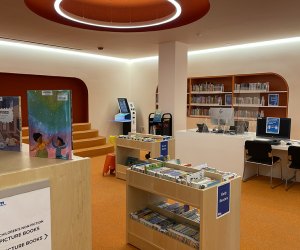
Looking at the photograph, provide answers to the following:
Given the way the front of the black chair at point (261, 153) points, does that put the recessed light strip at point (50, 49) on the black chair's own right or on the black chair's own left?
on the black chair's own left

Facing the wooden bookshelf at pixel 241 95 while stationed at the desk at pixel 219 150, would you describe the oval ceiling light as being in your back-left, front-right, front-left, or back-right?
back-left

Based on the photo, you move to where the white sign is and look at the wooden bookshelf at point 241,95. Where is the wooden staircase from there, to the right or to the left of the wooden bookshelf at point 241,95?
left

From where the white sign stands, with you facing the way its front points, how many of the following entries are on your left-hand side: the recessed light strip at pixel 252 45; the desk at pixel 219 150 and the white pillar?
3

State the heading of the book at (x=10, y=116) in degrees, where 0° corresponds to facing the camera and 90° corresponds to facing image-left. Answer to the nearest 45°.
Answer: approximately 0°

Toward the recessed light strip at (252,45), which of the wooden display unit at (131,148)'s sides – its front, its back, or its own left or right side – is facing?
back

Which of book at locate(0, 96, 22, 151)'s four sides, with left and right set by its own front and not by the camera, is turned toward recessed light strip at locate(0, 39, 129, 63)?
back

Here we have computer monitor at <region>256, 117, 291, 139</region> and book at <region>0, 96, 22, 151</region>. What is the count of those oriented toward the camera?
2

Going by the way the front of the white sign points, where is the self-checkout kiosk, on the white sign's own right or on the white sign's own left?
on the white sign's own left

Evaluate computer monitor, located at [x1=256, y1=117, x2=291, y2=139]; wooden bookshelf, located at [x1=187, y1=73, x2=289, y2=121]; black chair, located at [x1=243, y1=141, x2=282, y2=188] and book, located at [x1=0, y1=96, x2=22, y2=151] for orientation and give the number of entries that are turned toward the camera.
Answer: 3

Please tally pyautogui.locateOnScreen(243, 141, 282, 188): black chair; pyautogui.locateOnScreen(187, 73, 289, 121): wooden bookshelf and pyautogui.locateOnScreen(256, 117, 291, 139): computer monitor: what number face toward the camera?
2
